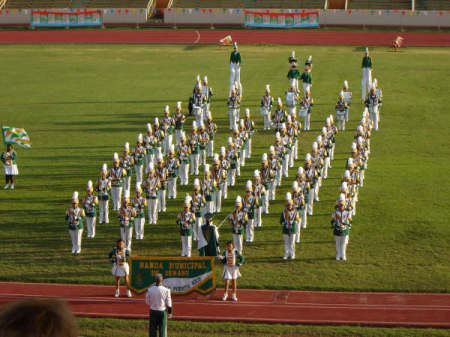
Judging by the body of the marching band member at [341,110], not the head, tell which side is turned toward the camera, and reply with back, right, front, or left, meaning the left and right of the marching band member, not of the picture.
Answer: front

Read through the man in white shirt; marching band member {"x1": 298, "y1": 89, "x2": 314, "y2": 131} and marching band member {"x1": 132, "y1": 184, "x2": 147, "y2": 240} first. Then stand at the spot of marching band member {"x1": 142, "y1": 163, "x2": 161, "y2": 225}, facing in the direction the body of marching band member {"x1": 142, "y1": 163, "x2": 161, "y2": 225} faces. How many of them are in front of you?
2

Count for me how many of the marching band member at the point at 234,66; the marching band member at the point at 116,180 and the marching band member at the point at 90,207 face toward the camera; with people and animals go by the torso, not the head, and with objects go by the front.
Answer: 3

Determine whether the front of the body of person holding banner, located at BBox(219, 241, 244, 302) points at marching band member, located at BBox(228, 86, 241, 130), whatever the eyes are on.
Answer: no

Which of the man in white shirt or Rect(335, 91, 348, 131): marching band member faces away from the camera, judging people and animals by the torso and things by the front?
the man in white shirt

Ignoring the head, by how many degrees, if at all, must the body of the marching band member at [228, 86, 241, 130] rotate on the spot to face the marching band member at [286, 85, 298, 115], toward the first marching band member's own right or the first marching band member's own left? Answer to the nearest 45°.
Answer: approximately 90° to the first marching band member's own left

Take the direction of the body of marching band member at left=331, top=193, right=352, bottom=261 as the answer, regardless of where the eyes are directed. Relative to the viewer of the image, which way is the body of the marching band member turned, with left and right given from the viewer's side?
facing the viewer

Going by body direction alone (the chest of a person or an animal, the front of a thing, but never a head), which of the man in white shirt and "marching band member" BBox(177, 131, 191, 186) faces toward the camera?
the marching band member

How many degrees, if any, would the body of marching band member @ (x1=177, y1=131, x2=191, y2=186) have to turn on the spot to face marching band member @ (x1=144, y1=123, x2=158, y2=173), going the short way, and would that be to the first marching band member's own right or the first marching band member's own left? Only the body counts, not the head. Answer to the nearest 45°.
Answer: approximately 135° to the first marching band member's own right

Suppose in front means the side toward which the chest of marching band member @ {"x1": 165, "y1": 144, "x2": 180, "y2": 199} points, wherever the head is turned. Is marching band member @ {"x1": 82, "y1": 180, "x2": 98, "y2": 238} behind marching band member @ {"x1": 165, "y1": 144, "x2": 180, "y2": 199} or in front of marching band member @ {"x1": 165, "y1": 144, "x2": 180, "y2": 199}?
in front

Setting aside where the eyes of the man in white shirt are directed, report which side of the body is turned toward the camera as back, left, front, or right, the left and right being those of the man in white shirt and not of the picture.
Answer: back

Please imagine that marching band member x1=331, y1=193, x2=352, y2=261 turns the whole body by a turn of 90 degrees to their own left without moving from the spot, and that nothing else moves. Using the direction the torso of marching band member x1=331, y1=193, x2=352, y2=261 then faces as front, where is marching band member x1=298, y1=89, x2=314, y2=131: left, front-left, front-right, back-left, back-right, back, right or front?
left

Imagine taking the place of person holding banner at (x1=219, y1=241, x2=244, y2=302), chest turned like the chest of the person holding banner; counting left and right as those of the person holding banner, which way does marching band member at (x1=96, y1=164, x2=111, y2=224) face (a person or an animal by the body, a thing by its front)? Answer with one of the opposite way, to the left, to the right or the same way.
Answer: the same way

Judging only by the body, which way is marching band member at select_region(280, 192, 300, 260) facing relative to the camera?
toward the camera

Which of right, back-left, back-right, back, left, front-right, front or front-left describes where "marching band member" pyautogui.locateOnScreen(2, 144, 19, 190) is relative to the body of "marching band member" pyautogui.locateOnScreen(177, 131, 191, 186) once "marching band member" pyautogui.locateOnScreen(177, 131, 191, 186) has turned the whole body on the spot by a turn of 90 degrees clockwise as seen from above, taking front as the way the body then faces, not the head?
front

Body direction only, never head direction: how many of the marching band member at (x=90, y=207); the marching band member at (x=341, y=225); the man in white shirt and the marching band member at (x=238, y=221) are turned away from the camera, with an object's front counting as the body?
1

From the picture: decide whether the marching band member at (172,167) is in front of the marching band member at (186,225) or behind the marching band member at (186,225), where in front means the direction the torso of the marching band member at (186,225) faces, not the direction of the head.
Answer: behind

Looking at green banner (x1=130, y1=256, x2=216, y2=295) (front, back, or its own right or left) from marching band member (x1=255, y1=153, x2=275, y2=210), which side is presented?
back

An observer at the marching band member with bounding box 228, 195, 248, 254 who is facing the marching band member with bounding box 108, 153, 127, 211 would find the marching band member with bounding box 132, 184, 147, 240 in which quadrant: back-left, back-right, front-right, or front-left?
front-left

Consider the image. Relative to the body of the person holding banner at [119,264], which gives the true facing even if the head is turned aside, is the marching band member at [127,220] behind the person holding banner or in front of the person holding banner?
behind

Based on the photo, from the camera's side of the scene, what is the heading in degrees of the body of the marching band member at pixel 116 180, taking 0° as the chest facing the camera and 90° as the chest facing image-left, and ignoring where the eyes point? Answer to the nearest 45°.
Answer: approximately 0°

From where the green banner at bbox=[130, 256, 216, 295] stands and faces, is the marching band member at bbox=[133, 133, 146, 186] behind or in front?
behind
